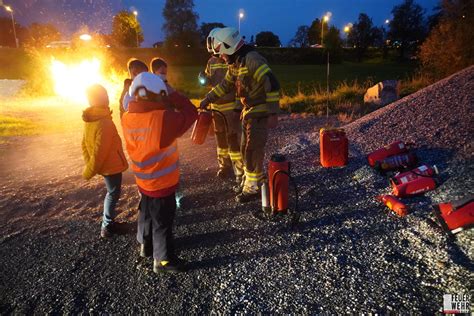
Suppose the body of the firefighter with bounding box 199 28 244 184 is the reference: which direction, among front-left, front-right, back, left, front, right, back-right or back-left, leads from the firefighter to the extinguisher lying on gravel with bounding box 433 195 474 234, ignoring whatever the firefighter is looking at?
left

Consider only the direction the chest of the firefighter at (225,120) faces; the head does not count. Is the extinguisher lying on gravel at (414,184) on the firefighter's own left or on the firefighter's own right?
on the firefighter's own left

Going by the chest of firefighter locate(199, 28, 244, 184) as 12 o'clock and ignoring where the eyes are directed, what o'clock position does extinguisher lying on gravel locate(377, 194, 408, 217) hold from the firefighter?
The extinguisher lying on gravel is roughly at 9 o'clock from the firefighter.

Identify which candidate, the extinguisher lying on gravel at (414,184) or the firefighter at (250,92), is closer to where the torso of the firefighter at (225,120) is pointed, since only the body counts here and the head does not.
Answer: the firefighter

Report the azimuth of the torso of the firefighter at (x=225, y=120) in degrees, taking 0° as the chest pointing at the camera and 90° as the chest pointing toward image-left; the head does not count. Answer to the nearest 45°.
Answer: approximately 45°

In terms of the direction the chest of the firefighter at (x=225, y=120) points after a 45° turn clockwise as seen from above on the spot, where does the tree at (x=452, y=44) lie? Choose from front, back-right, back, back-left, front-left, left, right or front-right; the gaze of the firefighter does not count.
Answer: back-right

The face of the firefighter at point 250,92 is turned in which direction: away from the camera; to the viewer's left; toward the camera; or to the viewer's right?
to the viewer's left
